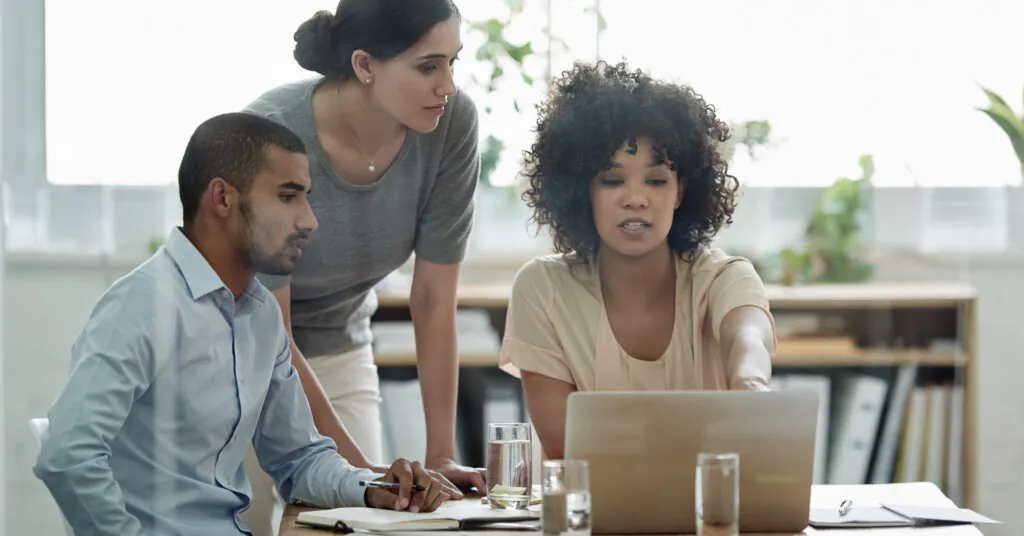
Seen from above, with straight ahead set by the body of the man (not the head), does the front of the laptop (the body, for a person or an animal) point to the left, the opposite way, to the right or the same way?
to the left

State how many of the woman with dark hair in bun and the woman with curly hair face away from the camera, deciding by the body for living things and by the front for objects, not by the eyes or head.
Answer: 0

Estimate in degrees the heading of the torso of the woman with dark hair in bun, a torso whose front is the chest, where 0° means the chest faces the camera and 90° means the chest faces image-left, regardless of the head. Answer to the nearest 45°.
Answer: approximately 315°

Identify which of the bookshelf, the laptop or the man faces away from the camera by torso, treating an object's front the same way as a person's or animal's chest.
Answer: the laptop

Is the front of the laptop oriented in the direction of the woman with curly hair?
yes

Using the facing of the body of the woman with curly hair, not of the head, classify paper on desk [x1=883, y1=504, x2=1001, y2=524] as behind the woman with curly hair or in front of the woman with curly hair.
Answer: in front

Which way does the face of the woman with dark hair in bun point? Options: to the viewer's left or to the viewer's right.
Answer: to the viewer's right

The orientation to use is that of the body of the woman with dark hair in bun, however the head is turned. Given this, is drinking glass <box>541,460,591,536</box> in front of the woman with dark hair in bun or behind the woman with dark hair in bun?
in front

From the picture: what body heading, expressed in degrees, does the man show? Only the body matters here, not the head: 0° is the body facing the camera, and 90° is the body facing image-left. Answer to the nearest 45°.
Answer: approximately 315°

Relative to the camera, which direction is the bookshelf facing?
toward the camera

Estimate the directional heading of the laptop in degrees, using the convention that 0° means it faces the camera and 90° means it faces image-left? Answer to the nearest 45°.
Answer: approximately 180°

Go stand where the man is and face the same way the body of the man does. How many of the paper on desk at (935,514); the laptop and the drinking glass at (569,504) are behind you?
0

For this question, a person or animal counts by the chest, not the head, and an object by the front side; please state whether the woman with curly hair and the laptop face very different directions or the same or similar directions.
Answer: very different directions

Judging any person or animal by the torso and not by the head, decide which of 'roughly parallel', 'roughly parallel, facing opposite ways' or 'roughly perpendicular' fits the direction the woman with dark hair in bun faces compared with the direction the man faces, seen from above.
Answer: roughly parallel

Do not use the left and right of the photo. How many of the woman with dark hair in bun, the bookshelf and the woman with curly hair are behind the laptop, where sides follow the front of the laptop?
0

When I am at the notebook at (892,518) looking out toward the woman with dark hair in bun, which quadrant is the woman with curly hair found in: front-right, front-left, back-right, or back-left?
front-right

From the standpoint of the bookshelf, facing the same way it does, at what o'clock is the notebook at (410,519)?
The notebook is roughly at 1 o'clock from the bookshelf.

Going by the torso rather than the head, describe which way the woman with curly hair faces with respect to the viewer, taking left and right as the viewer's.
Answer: facing the viewer

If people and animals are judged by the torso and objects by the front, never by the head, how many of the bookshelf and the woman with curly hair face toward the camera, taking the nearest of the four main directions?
2
